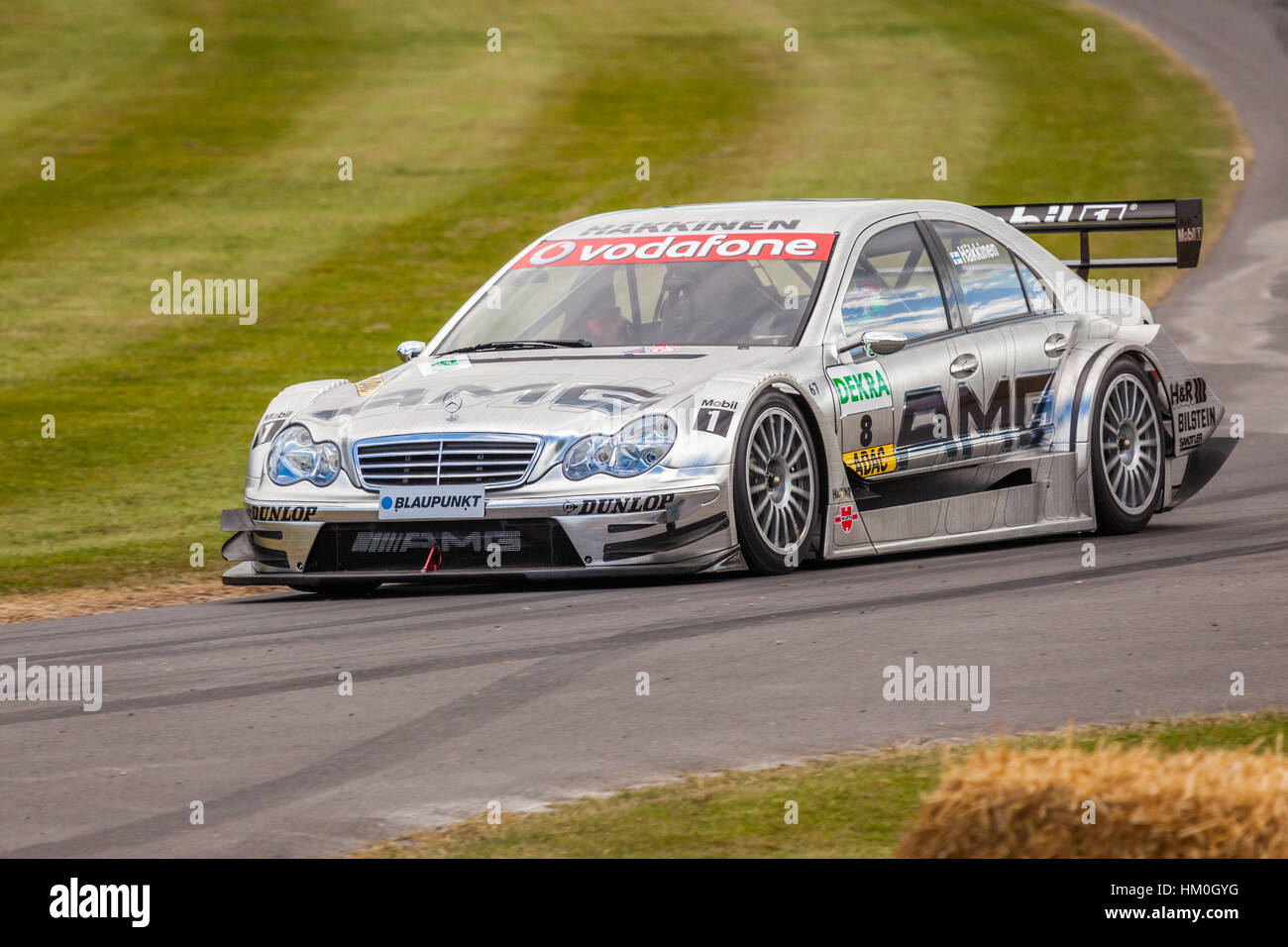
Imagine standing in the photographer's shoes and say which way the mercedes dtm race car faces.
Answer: facing the viewer and to the left of the viewer
